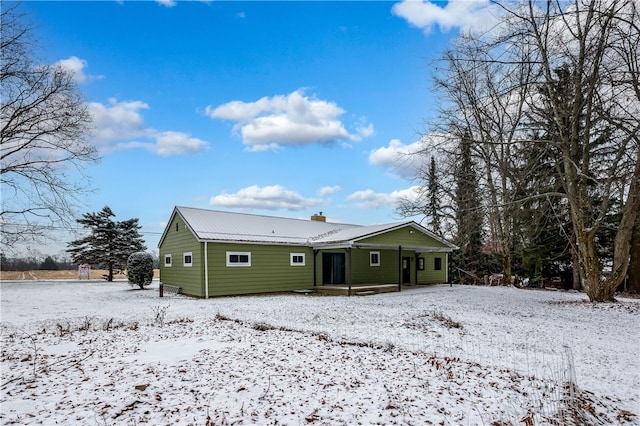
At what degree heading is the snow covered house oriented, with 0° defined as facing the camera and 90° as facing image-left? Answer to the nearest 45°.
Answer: approximately 315°

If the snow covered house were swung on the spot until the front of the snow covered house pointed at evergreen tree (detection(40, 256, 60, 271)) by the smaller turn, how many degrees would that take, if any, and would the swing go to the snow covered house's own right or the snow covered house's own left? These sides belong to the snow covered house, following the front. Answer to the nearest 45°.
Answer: approximately 180°

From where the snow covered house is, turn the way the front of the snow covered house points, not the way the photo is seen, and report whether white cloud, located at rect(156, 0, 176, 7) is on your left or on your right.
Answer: on your right

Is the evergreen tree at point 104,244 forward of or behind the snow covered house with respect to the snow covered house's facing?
behind
